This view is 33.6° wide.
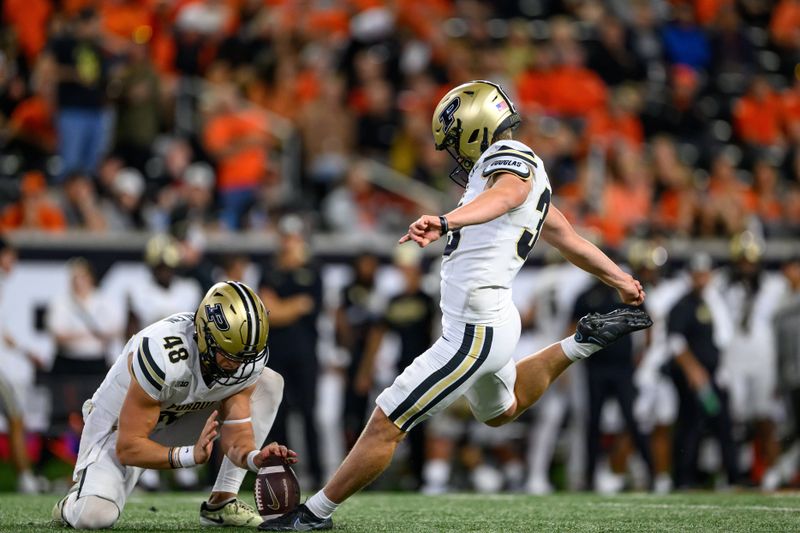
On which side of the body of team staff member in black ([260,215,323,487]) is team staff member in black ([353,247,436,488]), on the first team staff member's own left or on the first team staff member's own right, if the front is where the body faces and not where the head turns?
on the first team staff member's own left

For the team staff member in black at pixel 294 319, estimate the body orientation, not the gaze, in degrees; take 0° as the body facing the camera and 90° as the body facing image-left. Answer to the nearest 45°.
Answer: approximately 0°

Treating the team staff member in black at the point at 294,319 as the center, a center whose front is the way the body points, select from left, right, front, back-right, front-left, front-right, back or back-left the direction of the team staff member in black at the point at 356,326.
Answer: back-left

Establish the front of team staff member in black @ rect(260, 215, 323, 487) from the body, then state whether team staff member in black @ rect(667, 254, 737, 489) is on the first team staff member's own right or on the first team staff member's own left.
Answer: on the first team staff member's own left

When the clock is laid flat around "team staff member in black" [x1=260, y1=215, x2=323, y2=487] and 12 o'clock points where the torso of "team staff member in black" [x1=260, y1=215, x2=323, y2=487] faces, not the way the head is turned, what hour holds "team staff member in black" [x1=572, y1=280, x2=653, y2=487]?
"team staff member in black" [x1=572, y1=280, x2=653, y2=487] is roughly at 9 o'clock from "team staff member in black" [x1=260, y1=215, x2=323, y2=487].
